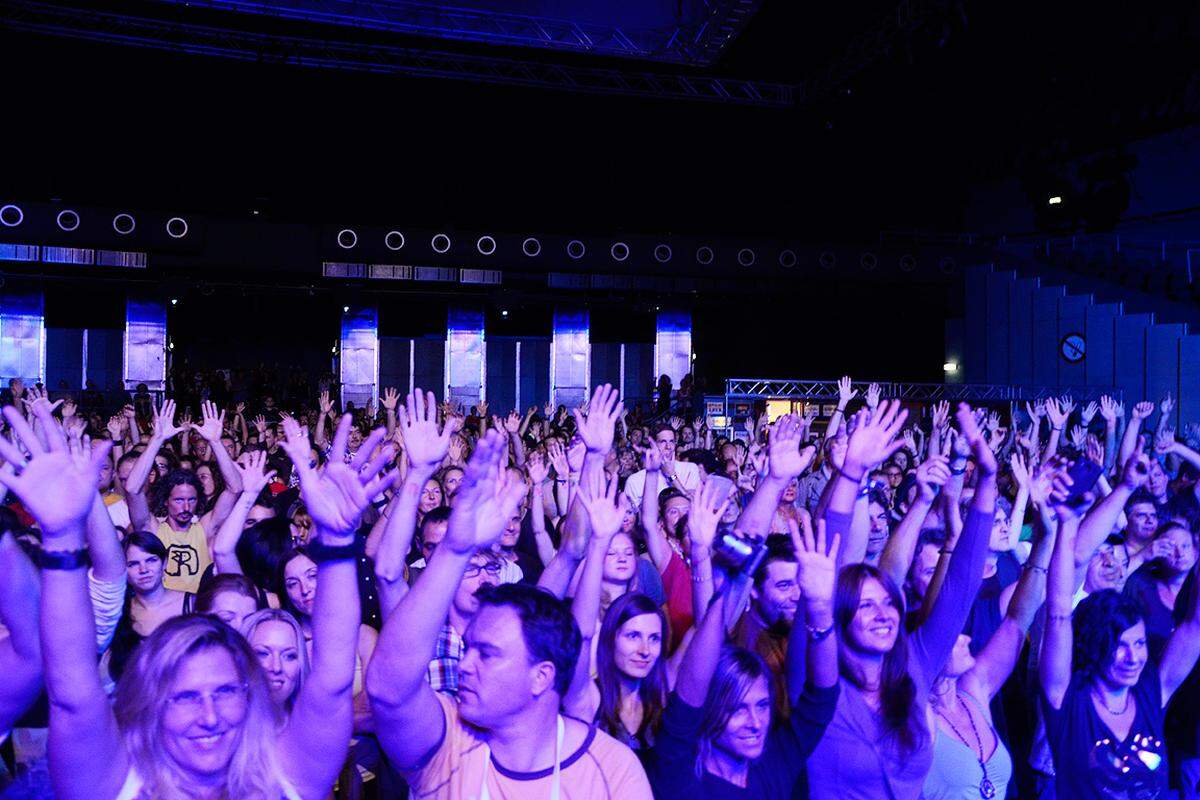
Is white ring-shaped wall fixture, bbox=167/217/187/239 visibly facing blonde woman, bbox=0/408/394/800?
yes

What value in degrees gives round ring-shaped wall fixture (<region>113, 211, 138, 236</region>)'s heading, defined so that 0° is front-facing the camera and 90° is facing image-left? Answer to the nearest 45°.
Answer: approximately 0°

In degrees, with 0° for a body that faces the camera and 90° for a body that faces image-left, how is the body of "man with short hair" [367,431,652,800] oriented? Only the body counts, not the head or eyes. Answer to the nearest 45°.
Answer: approximately 45°

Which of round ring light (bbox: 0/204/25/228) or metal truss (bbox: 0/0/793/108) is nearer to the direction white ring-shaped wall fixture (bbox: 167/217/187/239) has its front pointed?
the metal truss

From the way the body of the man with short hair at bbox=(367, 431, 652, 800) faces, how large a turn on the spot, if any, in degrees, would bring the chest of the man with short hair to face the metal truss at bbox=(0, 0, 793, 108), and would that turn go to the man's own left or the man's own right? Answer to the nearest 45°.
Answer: approximately 135° to the man's own right

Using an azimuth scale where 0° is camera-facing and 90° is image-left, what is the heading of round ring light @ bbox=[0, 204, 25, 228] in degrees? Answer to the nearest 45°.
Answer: approximately 0°

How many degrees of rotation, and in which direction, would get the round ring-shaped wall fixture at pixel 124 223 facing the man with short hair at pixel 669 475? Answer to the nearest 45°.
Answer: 0° — it already faces them
